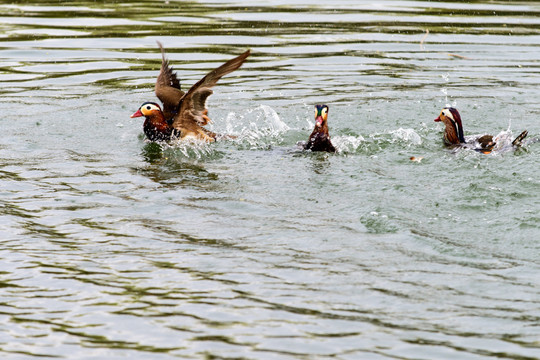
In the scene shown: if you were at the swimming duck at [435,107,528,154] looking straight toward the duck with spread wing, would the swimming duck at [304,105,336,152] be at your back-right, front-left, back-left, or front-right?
front-left

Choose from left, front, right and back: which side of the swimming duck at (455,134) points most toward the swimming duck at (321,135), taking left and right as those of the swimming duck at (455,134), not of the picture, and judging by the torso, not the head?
front

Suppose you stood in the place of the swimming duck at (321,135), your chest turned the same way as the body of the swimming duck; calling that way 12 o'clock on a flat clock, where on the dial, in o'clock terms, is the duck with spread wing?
The duck with spread wing is roughly at 4 o'clock from the swimming duck.

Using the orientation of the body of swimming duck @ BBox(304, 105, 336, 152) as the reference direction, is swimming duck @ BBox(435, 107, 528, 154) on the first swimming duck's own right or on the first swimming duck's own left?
on the first swimming duck's own left

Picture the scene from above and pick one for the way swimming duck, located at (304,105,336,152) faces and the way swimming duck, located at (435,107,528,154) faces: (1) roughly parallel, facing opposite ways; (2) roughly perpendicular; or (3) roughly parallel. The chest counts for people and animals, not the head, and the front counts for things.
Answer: roughly perpendicular

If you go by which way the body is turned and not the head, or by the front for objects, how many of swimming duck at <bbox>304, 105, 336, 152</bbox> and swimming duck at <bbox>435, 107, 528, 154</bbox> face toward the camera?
1

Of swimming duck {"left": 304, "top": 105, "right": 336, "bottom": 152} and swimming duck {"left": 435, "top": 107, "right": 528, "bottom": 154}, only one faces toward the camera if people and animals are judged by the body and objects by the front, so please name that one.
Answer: swimming duck {"left": 304, "top": 105, "right": 336, "bottom": 152}

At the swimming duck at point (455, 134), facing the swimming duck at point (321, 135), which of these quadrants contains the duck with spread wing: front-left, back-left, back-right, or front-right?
front-right

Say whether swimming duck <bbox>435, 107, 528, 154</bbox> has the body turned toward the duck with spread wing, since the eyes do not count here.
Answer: yes

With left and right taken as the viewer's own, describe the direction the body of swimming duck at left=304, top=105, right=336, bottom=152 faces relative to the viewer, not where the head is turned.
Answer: facing the viewer

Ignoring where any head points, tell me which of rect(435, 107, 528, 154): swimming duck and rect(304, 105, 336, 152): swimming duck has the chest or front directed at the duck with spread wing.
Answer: rect(435, 107, 528, 154): swimming duck

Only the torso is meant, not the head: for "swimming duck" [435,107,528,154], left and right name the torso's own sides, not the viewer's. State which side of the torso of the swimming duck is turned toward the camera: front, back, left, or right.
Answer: left
